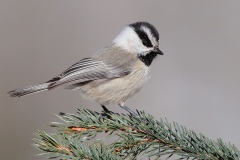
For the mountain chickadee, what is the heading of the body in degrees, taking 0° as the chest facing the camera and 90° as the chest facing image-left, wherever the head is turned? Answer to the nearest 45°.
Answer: approximately 270°
